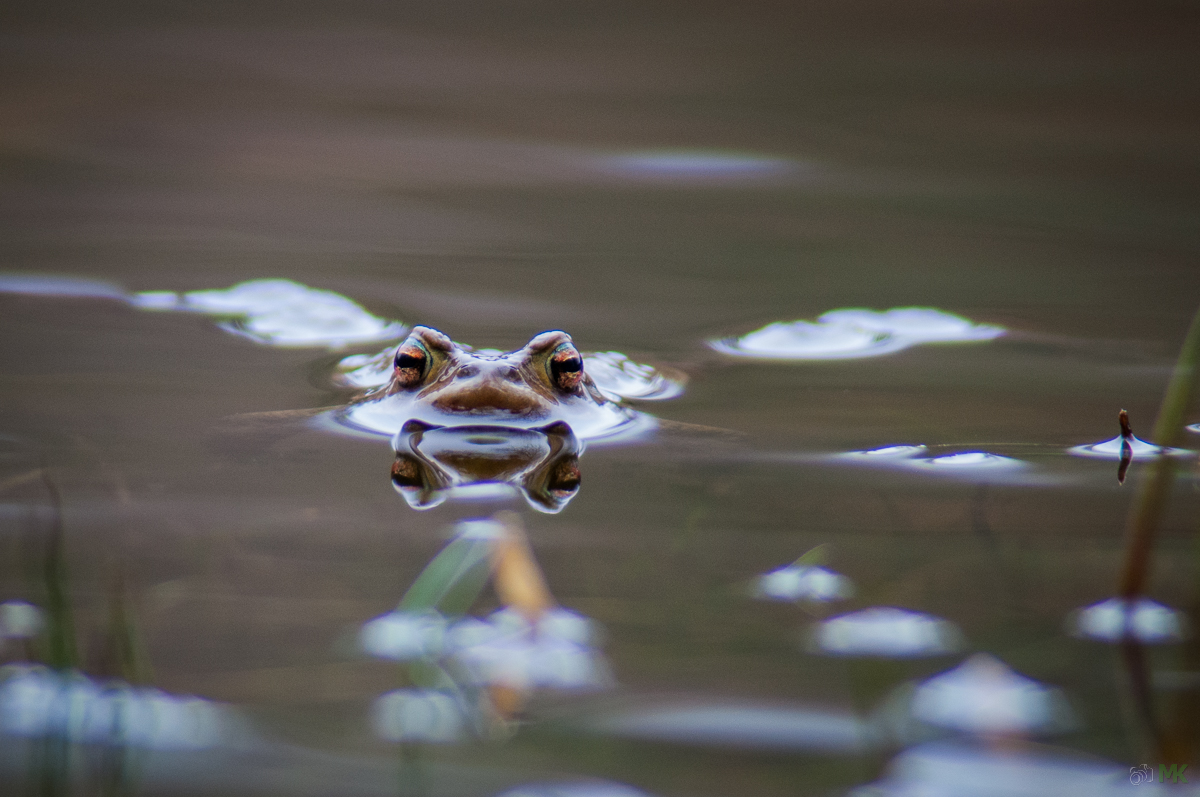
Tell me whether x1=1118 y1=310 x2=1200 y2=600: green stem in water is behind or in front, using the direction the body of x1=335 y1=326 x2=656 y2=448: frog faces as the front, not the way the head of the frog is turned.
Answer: in front

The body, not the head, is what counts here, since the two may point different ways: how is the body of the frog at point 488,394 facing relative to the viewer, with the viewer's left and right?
facing the viewer
